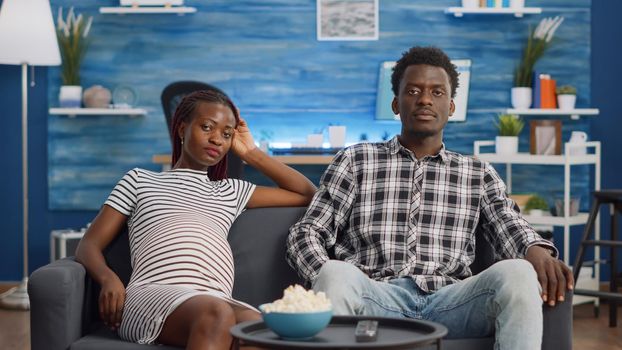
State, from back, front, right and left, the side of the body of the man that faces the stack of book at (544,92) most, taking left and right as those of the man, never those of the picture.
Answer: back

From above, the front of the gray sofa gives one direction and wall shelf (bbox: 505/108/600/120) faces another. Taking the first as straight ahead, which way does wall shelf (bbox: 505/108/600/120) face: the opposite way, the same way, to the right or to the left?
the same way

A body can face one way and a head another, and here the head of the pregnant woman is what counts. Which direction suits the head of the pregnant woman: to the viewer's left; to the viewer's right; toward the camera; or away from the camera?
toward the camera

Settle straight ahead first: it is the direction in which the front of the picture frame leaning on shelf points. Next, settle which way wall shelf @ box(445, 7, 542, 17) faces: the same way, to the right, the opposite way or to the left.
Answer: the same way

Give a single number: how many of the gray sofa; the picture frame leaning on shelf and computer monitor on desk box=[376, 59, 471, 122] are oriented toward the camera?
3

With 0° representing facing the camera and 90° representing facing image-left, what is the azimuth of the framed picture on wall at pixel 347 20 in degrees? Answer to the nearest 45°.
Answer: approximately 0°

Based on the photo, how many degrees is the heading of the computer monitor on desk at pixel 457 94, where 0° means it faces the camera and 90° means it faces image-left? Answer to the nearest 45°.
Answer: approximately 0°

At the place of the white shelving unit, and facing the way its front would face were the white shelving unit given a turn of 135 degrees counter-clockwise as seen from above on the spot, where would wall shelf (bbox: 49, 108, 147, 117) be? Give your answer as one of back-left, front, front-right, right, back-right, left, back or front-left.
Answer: back-left

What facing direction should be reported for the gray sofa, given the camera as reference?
facing the viewer

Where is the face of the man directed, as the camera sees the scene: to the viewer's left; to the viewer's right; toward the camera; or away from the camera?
toward the camera

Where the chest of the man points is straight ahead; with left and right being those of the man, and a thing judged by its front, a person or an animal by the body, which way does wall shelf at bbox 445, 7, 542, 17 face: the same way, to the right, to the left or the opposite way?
the same way

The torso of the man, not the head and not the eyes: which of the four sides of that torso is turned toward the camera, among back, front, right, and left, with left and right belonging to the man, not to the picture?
front

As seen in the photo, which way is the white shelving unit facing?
toward the camera

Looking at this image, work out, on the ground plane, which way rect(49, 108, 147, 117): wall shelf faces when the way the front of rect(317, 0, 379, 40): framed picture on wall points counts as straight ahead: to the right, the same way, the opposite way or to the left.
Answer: the same way
